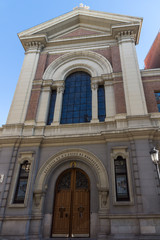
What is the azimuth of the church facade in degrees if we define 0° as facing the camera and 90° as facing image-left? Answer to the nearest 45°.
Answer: approximately 0°
